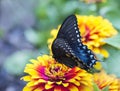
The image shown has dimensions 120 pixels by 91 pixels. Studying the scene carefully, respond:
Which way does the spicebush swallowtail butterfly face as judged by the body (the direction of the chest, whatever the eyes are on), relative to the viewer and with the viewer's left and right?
facing to the left of the viewer
